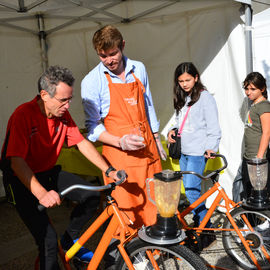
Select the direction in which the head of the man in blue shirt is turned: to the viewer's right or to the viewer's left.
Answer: to the viewer's left

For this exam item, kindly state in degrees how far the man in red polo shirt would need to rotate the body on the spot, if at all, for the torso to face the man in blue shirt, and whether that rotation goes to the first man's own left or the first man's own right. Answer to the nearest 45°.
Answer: approximately 90° to the first man's own left

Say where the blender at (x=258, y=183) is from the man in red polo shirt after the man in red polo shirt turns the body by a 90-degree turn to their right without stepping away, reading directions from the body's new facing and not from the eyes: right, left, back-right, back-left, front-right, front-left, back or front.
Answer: back-left

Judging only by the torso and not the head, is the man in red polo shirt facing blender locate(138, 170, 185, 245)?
yes

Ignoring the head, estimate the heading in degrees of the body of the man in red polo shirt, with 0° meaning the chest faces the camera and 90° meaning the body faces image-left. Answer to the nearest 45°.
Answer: approximately 315°

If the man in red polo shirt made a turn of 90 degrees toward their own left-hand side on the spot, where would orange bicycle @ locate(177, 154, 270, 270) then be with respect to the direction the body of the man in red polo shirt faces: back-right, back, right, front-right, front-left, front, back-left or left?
front-right
